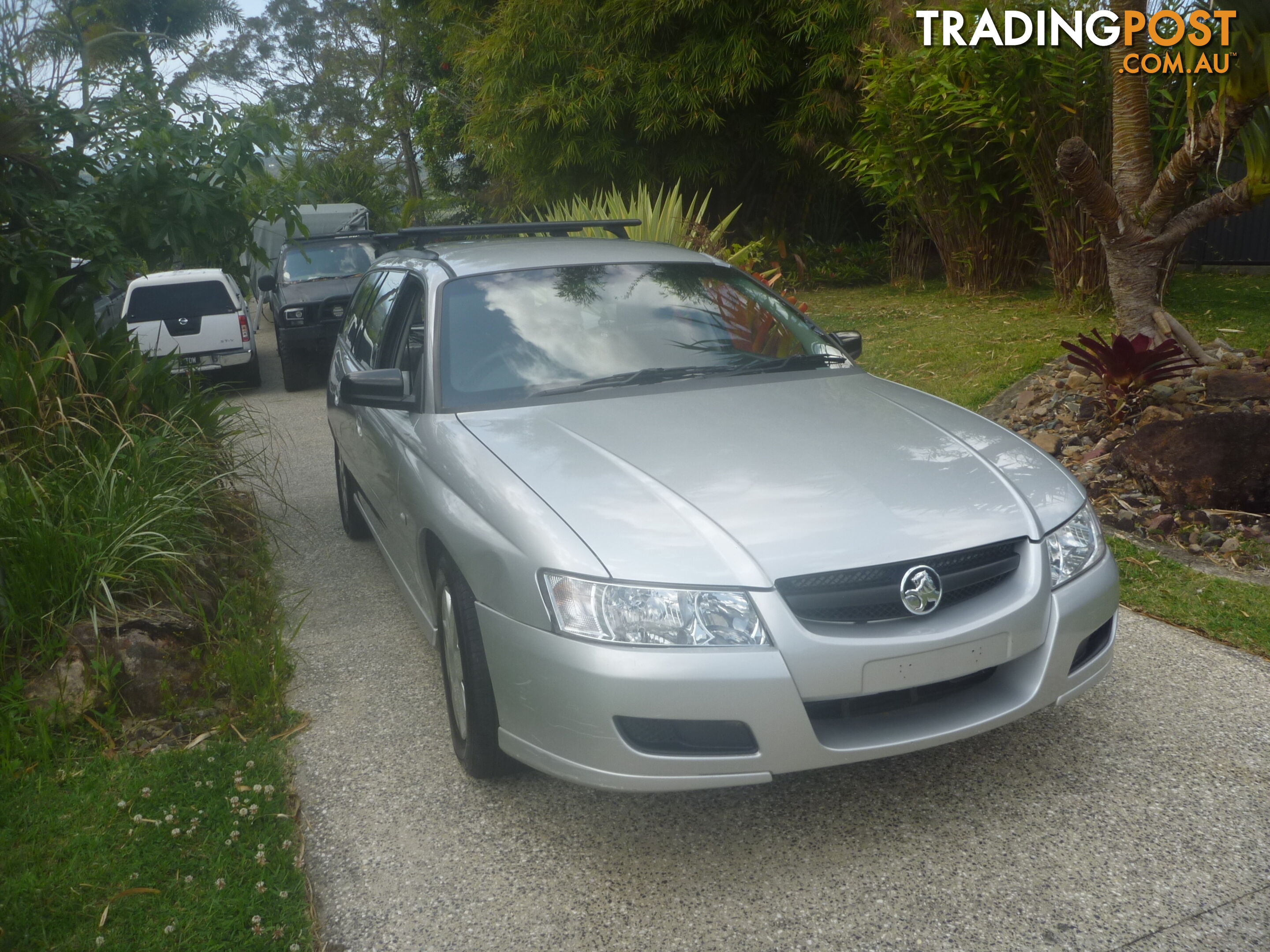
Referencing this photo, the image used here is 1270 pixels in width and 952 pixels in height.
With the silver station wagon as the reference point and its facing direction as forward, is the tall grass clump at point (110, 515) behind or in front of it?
behind

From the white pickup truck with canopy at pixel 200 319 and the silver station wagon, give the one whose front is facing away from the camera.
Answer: the white pickup truck with canopy

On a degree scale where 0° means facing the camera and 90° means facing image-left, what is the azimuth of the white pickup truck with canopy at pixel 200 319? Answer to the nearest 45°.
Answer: approximately 180°

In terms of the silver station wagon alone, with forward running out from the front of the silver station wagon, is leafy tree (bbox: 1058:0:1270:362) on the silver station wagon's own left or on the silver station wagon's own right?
on the silver station wagon's own left

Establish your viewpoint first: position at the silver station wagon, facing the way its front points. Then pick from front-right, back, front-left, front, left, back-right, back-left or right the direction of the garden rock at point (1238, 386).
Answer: left

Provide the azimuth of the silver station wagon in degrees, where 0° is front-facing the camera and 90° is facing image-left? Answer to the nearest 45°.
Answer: approximately 315°

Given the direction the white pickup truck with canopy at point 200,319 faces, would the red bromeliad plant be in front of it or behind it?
behind

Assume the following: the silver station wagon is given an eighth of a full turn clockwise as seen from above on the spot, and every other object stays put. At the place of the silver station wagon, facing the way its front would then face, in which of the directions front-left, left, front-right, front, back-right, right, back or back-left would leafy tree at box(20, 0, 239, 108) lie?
back-right

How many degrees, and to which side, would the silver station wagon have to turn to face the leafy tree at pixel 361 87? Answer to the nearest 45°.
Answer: approximately 135° to its left

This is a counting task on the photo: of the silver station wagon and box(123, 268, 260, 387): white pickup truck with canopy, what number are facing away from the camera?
1

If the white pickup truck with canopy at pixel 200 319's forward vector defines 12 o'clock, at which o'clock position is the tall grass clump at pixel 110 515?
The tall grass clump is roughly at 6 o'clock from the white pickup truck with canopy.

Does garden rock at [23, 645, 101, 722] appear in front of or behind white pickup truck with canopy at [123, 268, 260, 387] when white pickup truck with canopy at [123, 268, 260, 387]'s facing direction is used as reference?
behind

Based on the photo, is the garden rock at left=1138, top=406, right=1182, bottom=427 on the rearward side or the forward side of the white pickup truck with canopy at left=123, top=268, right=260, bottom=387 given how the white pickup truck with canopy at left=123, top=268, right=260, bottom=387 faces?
on the rearward side

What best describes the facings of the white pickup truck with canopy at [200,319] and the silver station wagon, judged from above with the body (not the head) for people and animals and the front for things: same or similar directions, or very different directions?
very different directions
